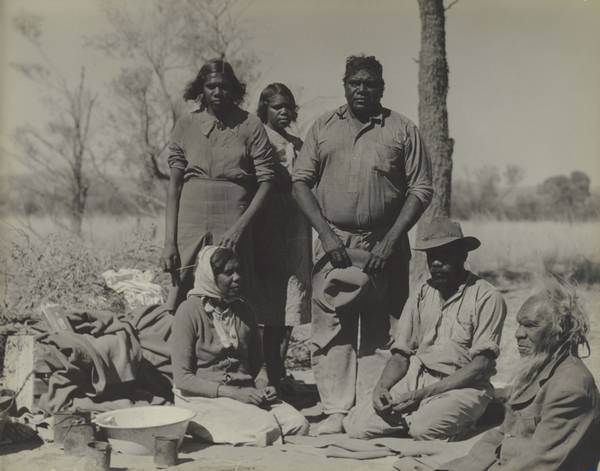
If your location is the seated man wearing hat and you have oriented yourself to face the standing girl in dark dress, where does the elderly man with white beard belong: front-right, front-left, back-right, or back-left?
back-left

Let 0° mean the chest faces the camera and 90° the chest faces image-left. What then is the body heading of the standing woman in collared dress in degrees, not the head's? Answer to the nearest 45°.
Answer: approximately 0°

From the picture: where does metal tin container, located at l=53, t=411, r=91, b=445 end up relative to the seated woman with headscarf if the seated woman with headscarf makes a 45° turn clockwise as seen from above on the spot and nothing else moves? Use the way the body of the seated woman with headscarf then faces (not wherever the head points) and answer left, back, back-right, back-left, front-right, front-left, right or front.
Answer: right

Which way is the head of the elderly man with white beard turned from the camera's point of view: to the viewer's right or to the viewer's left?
to the viewer's left

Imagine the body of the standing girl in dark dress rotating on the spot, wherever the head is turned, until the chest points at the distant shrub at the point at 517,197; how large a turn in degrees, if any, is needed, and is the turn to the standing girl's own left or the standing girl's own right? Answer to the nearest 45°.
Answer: approximately 135° to the standing girl's own left

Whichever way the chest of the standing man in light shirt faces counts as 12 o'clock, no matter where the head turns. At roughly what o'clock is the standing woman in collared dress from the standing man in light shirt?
The standing woman in collared dress is roughly at 3 o'clock from the standing man in light shirt.

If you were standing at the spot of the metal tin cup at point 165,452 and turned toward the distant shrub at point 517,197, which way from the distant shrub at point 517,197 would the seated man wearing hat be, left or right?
right

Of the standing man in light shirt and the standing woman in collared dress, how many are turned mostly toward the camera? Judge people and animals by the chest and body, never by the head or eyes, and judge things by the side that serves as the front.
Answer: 2
